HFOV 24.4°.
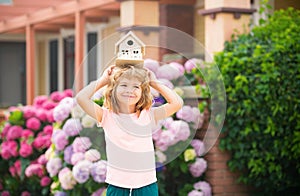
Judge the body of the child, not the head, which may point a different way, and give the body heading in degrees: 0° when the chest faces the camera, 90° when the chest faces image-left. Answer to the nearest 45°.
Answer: approximately 0°

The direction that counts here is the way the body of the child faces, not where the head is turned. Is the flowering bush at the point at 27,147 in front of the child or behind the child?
behind

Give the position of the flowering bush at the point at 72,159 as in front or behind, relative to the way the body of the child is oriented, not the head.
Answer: behind

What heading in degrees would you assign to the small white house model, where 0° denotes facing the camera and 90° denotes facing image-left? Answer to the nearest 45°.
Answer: approximately 0°
